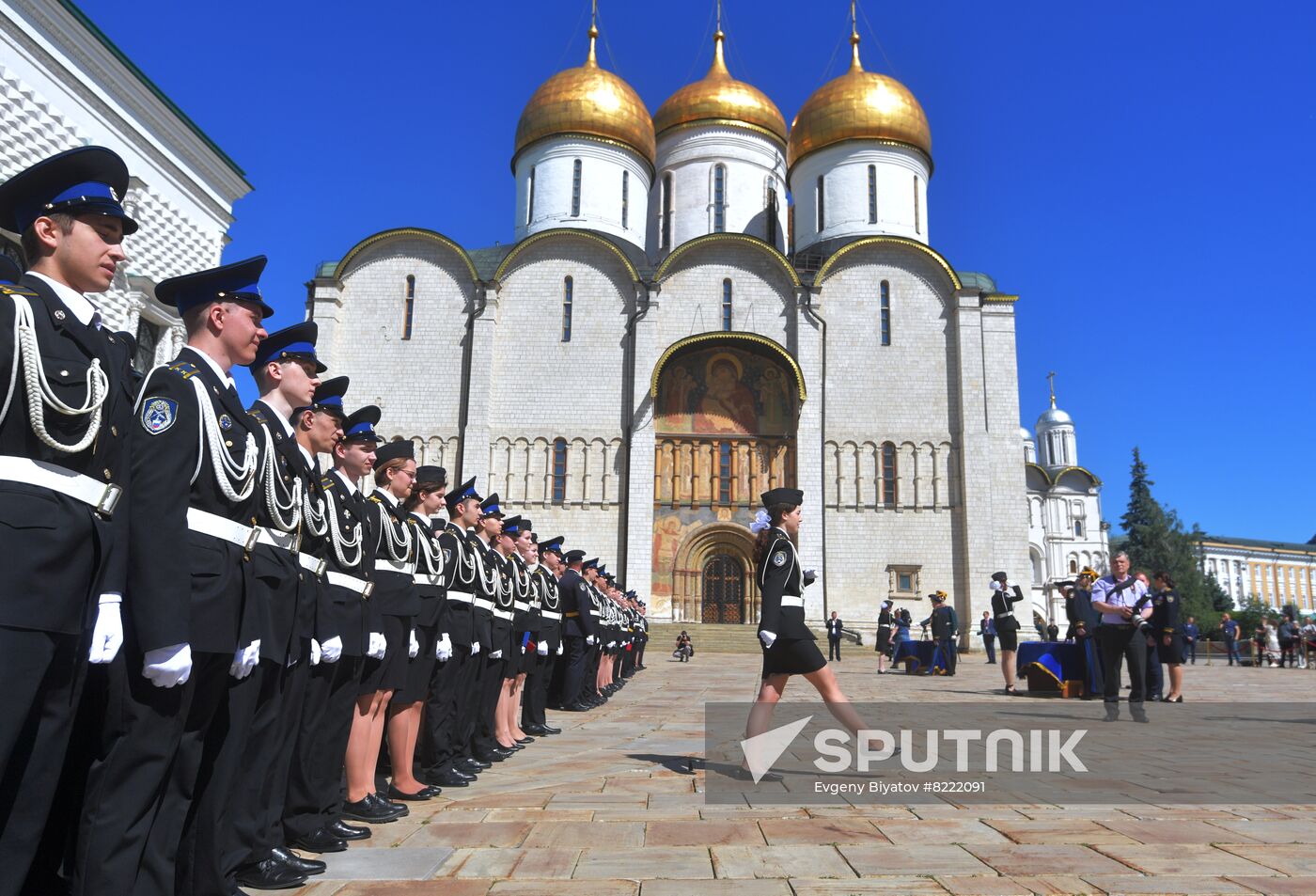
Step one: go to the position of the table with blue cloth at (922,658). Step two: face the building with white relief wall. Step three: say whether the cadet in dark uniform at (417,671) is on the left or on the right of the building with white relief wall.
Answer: left

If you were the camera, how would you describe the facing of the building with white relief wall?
facing the viewer and to the right of the viewer

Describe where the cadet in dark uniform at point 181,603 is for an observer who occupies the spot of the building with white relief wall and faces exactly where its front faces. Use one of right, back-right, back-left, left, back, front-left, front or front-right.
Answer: front-right

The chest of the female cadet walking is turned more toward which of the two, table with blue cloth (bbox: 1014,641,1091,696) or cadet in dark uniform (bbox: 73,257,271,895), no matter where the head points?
the table with blue cloth

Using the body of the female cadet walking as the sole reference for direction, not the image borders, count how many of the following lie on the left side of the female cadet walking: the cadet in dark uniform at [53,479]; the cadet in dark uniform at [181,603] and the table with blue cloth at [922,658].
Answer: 1

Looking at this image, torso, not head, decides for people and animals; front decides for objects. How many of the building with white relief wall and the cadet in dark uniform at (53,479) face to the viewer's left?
0

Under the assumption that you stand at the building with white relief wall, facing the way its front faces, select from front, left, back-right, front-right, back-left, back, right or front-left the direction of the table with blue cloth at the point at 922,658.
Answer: front-left

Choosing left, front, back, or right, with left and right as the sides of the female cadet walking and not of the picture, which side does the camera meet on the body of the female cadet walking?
right

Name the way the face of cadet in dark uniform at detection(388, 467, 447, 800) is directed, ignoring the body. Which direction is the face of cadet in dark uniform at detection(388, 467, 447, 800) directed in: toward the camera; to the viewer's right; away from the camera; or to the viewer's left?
to the viewer's right

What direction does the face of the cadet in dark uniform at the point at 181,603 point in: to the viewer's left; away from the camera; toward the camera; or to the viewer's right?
to the viewer's right

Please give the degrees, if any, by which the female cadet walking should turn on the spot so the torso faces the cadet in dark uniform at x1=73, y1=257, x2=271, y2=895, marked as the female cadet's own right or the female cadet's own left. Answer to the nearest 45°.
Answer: approximately 135° to the female cadet's own right

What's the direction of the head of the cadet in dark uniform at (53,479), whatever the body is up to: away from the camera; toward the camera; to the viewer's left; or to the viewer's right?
to the viewer's right

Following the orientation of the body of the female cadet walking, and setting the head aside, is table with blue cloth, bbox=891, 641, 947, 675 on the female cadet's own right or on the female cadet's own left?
on the female cadet's own left
